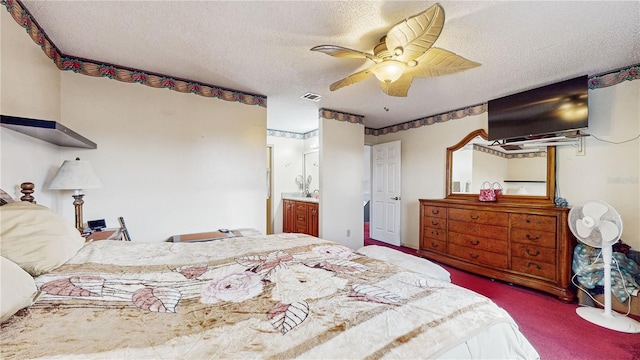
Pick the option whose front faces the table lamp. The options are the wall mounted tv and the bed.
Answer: the wall mounted tv

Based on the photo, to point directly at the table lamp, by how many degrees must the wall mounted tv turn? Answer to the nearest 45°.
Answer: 0° — it already faces it

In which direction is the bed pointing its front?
to the viewer's right

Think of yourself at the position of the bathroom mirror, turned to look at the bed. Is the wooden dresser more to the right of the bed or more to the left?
left

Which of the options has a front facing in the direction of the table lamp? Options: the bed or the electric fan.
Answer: the electric fan

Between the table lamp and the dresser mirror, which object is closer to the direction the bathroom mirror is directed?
the table lamp

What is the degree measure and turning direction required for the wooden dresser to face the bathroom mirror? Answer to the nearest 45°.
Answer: approximately 45° to its right

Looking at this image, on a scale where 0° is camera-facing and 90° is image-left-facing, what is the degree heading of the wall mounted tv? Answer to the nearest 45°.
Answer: approximately 45°

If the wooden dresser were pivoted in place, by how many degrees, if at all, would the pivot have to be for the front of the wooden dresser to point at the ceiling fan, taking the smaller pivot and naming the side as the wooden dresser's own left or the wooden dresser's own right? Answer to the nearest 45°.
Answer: approximately 45° to the wooden dresser's own left
